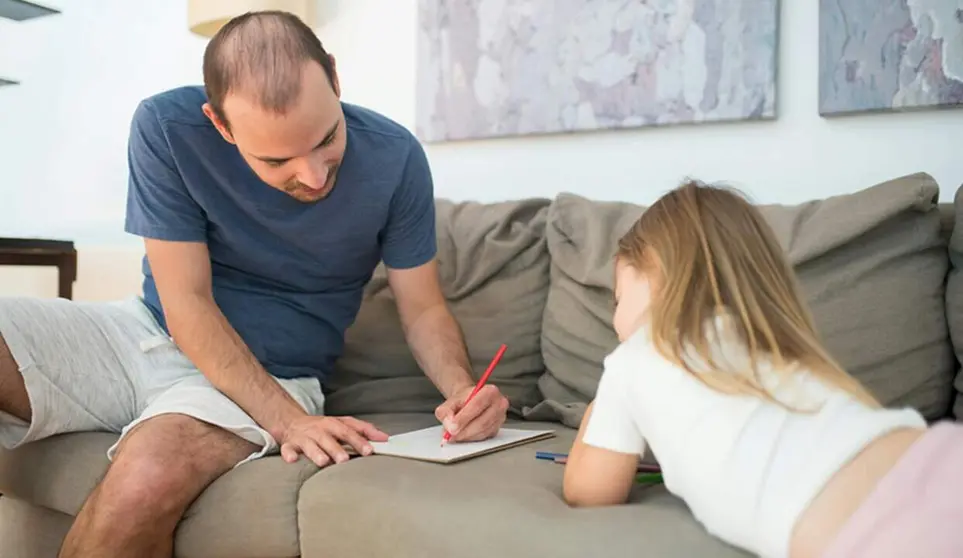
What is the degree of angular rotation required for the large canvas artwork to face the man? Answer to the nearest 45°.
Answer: approximately 45° to its right

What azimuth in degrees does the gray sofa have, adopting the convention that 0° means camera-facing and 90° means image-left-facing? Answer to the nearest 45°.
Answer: approximately 0°

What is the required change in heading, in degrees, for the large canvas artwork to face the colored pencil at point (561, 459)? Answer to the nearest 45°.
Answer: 0° — it already faces it

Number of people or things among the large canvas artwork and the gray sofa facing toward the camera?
2

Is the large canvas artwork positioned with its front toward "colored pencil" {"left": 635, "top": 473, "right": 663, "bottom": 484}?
yes

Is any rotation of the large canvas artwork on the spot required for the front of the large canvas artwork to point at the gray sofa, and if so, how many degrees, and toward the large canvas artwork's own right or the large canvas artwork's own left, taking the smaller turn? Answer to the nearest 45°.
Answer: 0° — it already faces it

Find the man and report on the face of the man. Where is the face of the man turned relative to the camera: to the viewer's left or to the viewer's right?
to the viewer's right
